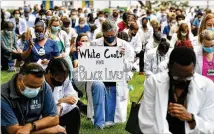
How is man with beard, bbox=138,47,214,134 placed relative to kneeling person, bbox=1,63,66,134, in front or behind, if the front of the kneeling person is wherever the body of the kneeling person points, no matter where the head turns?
in front

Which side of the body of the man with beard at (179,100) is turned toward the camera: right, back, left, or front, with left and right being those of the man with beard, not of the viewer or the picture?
front

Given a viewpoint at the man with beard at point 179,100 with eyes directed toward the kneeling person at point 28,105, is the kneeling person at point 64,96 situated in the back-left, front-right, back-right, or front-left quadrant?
front-right

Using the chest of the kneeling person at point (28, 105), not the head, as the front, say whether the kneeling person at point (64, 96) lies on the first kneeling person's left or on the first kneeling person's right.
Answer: on the first kneeling person's left

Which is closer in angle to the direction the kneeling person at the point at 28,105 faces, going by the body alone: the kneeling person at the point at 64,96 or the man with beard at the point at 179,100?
the man with beard

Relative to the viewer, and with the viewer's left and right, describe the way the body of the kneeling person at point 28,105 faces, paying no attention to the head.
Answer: facing the viewer and to the right of the viewer

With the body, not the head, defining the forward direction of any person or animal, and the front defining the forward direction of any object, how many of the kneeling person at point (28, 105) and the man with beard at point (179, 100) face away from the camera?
0

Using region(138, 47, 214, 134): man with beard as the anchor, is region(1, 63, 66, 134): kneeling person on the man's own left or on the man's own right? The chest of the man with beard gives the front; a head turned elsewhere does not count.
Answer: on the man's own right
